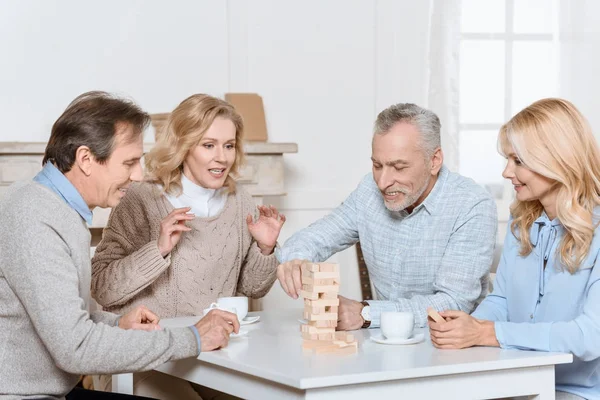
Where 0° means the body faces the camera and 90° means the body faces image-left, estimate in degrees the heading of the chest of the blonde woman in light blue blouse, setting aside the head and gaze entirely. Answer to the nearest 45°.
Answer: approximately 45°

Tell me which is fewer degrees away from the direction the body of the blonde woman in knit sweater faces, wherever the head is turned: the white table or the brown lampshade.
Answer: the white table

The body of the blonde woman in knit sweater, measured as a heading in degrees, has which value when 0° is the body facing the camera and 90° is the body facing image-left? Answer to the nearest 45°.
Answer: approximately 315°

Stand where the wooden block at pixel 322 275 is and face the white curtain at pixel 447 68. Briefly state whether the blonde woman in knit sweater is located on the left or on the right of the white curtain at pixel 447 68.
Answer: left

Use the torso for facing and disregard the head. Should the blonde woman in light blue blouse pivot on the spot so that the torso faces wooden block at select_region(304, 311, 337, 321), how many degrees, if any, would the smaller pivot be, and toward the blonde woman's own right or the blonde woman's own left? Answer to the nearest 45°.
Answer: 0° — they already face it

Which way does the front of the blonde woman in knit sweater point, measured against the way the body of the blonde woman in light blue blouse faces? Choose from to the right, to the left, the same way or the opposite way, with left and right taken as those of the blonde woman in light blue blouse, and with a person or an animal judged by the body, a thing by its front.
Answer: to the left

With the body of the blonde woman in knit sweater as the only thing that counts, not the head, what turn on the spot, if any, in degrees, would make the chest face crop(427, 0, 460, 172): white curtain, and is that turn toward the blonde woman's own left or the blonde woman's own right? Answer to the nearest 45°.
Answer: approximately 90° to the blonde woman's own left

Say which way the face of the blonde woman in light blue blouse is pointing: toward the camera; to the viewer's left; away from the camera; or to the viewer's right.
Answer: to the viewer's left
